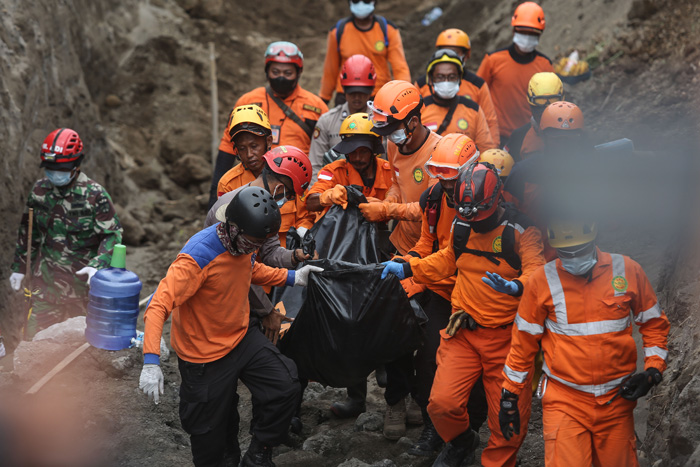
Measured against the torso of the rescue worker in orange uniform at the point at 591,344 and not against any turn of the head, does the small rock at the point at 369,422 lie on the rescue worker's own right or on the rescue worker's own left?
on the rescue worker's own right

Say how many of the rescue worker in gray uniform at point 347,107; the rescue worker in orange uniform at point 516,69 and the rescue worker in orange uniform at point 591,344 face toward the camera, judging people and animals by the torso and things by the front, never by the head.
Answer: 3

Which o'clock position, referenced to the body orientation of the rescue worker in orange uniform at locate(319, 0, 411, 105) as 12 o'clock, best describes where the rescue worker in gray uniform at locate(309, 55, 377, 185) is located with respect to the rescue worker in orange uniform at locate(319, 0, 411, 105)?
the rescue worker in gray uniform at locate(309, 55, 377, 185) is roughly at 12 o'clock from the rescue worker in orange uniform at locate(319, 0, 411, 105).

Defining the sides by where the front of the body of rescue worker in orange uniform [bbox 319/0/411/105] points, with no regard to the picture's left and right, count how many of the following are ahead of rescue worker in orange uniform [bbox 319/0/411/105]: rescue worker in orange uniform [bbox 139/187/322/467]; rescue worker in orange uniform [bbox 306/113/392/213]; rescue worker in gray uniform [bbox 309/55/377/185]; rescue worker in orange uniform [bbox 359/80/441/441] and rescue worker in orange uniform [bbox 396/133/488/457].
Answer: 5

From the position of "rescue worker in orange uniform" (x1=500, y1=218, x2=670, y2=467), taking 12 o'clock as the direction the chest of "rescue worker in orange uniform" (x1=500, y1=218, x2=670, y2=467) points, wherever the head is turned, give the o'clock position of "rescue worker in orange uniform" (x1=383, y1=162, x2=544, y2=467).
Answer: "rescue worker in orange uniform" (x1=383, y1=162, x2=544, y2=467) is roughly at 4 o'clock from "rescue worker in orange uniform" (x1=500, y1=218, x2=670, y2=467).

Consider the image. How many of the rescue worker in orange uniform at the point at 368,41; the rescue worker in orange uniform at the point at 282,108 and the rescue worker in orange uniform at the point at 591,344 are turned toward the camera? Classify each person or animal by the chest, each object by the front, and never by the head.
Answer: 3

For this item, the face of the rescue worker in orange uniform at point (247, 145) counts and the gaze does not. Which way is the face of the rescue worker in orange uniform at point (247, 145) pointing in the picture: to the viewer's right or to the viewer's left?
to the viewer's right

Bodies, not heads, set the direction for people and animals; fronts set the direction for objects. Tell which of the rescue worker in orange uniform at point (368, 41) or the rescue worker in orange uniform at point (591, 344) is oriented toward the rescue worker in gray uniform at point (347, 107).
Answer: the rescue worker in orange uniform at point (368, 41)

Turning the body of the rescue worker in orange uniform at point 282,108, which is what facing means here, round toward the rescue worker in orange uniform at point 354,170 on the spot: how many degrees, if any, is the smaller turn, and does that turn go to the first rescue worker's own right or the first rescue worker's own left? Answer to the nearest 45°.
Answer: approximately 45° to the first rescue worker's own left

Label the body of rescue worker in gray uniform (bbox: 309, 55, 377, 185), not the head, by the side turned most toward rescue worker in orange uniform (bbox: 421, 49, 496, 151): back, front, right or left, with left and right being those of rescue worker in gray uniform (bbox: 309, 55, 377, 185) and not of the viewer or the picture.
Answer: left

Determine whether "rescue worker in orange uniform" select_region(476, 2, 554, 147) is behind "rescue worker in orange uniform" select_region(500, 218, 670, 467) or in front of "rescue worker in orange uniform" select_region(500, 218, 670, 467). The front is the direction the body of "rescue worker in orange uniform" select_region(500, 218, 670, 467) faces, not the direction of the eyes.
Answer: behind

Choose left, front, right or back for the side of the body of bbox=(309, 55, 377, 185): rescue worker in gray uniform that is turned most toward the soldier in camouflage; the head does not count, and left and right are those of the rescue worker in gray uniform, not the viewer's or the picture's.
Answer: right
